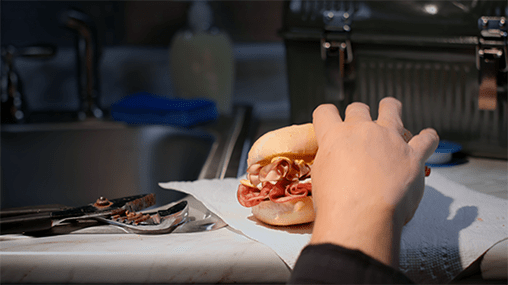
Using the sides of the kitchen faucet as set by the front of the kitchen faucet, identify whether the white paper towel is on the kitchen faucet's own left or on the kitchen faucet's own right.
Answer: on the kitchen faucet's own left

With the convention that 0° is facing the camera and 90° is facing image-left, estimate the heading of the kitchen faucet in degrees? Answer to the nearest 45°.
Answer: approximately 45°

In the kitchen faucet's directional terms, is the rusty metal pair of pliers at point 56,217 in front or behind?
in front

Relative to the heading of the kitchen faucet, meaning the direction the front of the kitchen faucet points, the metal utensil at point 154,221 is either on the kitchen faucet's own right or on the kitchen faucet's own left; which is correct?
on the kitchen faucet's own left
